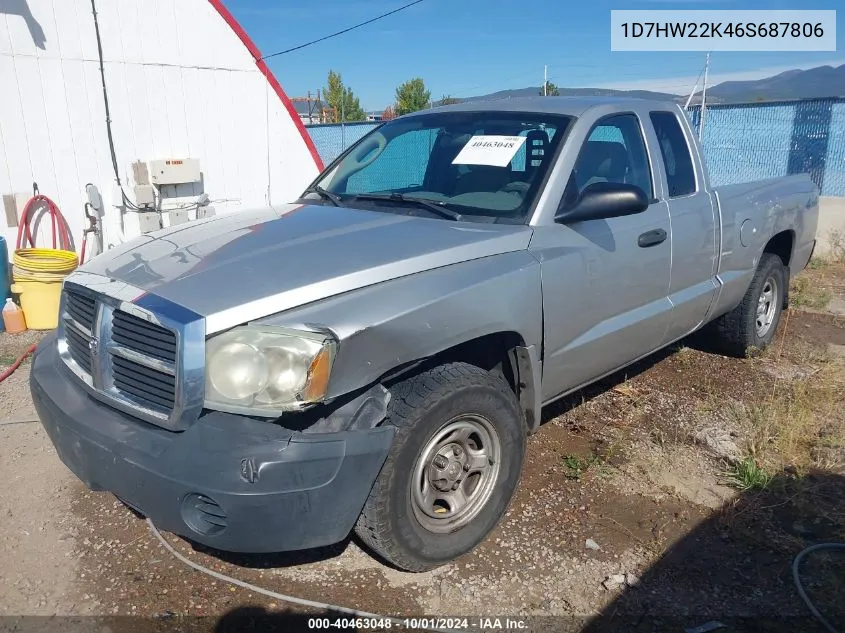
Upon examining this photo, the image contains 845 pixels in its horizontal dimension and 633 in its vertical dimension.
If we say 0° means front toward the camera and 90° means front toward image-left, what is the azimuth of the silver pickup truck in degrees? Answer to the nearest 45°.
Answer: approximately 45°

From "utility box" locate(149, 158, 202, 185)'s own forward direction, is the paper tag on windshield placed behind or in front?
in front

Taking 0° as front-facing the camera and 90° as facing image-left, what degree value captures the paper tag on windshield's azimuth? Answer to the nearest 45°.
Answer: approximately 45°

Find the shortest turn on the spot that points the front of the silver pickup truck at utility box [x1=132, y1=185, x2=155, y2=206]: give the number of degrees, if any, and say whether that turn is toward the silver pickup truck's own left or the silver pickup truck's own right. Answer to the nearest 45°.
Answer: approximately 90° to the silver pickup truck's own right

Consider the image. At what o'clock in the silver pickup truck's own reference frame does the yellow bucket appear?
The yellow bucket is roughly at 3 o'clock from the silver pickup truck.

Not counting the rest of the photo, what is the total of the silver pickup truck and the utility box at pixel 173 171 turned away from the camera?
0

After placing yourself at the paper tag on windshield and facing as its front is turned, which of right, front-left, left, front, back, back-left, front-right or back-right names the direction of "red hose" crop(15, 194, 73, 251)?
right

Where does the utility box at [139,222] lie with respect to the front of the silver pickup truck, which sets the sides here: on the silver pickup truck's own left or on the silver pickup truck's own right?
on the silver pickup truck's own right

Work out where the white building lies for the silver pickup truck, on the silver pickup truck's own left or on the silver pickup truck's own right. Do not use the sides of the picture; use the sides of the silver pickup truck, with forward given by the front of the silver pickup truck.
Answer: on the silver pickup truck's own right

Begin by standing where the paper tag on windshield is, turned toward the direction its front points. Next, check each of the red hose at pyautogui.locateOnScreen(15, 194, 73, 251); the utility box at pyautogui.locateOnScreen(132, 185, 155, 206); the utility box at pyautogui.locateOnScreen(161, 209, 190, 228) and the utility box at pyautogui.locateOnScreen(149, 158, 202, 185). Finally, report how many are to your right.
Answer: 4

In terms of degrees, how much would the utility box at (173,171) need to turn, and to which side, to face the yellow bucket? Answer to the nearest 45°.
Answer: approximately 45° to its right
